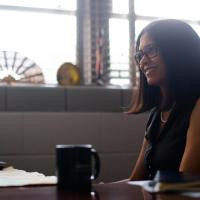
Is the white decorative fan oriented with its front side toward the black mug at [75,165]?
yes

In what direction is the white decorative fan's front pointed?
toward the camera

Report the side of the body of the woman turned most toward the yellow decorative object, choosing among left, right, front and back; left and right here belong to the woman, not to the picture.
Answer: right

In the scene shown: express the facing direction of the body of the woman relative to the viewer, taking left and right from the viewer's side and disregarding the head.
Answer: facing the viewer and to the left of the viewer

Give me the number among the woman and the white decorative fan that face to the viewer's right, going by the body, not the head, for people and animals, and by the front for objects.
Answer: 0
